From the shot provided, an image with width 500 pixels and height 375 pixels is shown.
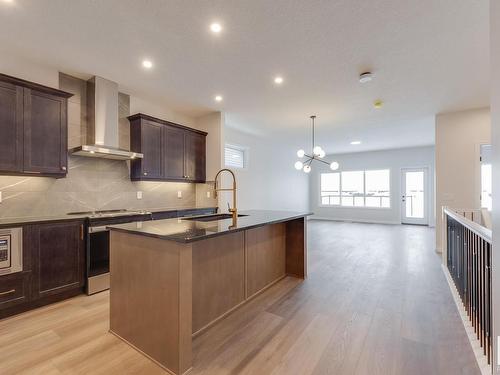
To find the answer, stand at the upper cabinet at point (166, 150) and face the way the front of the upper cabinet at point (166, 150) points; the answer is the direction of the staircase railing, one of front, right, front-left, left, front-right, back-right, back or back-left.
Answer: front

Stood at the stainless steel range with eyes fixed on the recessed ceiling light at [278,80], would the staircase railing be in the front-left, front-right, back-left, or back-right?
front-right

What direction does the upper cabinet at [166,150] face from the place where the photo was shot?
facing the viewer and to the right of the viewer

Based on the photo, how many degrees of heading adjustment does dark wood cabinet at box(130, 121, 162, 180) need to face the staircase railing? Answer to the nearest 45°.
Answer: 0° — it already faces it

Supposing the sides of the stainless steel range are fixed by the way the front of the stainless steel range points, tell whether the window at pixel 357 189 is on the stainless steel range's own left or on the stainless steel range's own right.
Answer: on the stainless steel range's own left

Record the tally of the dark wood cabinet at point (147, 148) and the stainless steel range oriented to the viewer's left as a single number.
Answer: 0

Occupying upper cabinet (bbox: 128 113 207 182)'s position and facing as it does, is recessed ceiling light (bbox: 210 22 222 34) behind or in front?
in front

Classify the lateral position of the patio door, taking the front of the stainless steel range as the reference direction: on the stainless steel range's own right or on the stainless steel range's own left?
on the stainless steel range's own left
